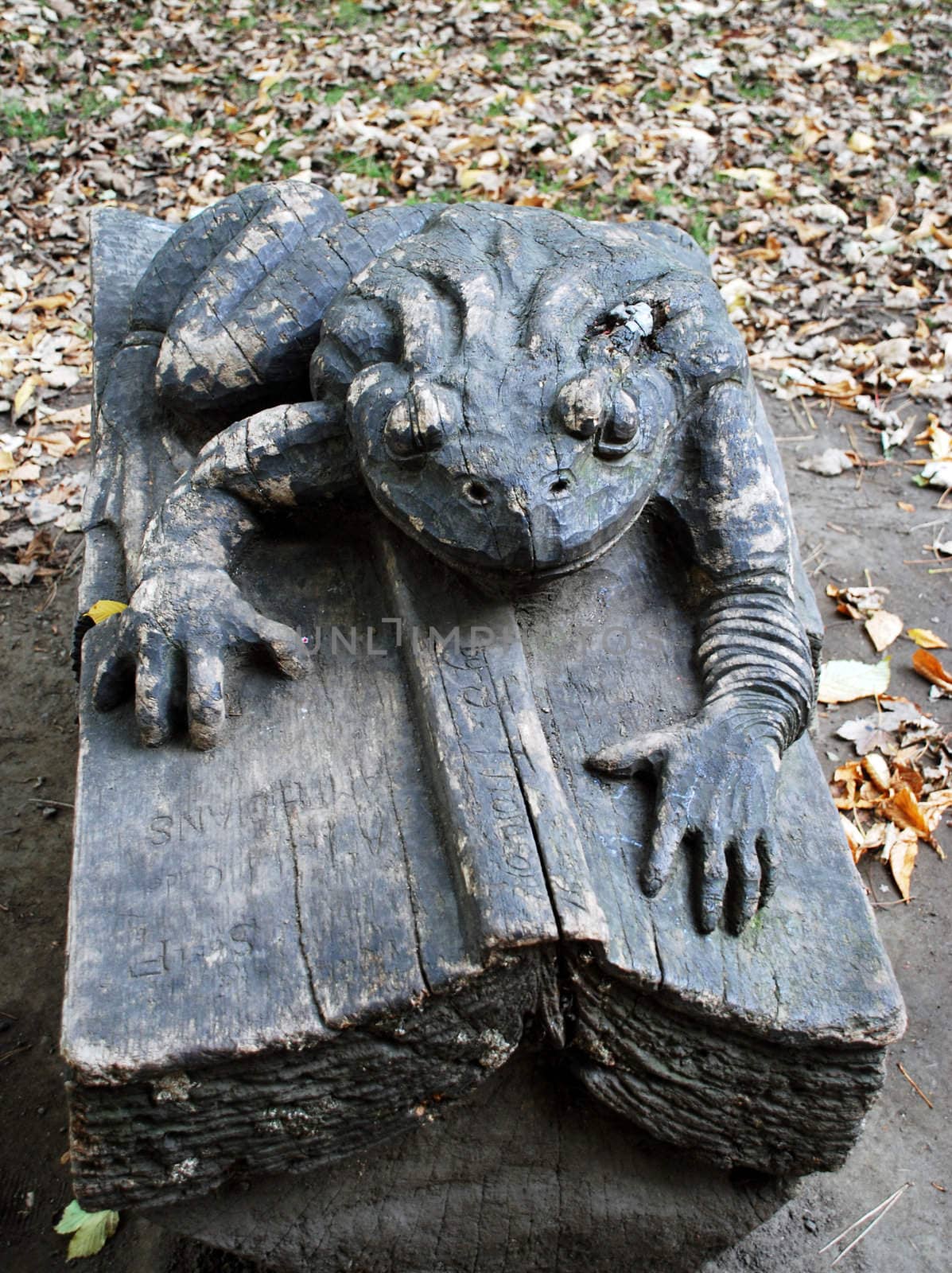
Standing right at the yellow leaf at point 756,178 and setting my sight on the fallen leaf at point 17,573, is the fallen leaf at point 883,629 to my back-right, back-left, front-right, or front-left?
front-left

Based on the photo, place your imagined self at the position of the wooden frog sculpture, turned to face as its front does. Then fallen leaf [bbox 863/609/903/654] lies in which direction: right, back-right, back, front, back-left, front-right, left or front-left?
back-left

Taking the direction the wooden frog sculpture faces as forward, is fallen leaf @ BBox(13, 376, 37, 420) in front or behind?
behind

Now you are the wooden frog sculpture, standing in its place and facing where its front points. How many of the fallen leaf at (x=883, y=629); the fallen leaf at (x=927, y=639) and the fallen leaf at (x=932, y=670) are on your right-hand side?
0

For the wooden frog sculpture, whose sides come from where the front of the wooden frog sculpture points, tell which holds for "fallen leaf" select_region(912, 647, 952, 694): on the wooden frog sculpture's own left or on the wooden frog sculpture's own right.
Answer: on the wooden frog sculpture's own left

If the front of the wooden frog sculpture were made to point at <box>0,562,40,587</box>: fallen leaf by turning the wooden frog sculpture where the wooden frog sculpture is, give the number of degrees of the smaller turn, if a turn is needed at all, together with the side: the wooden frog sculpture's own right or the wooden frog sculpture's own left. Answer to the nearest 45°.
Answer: approximately 135° to the wooden frog sculpture's own right

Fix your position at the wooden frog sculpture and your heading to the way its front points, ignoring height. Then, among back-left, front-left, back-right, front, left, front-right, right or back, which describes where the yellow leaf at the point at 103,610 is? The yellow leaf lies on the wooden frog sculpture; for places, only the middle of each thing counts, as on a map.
right

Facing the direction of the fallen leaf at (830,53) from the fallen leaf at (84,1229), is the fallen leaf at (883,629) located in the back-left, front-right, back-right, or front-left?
front-right

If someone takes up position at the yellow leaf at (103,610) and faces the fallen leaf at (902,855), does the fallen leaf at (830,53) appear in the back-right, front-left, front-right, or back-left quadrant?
front-left

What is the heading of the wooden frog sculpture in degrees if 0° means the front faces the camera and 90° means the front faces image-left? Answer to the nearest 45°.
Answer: approximately 0°

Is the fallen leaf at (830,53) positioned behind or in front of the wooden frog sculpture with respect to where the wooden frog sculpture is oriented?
behind
